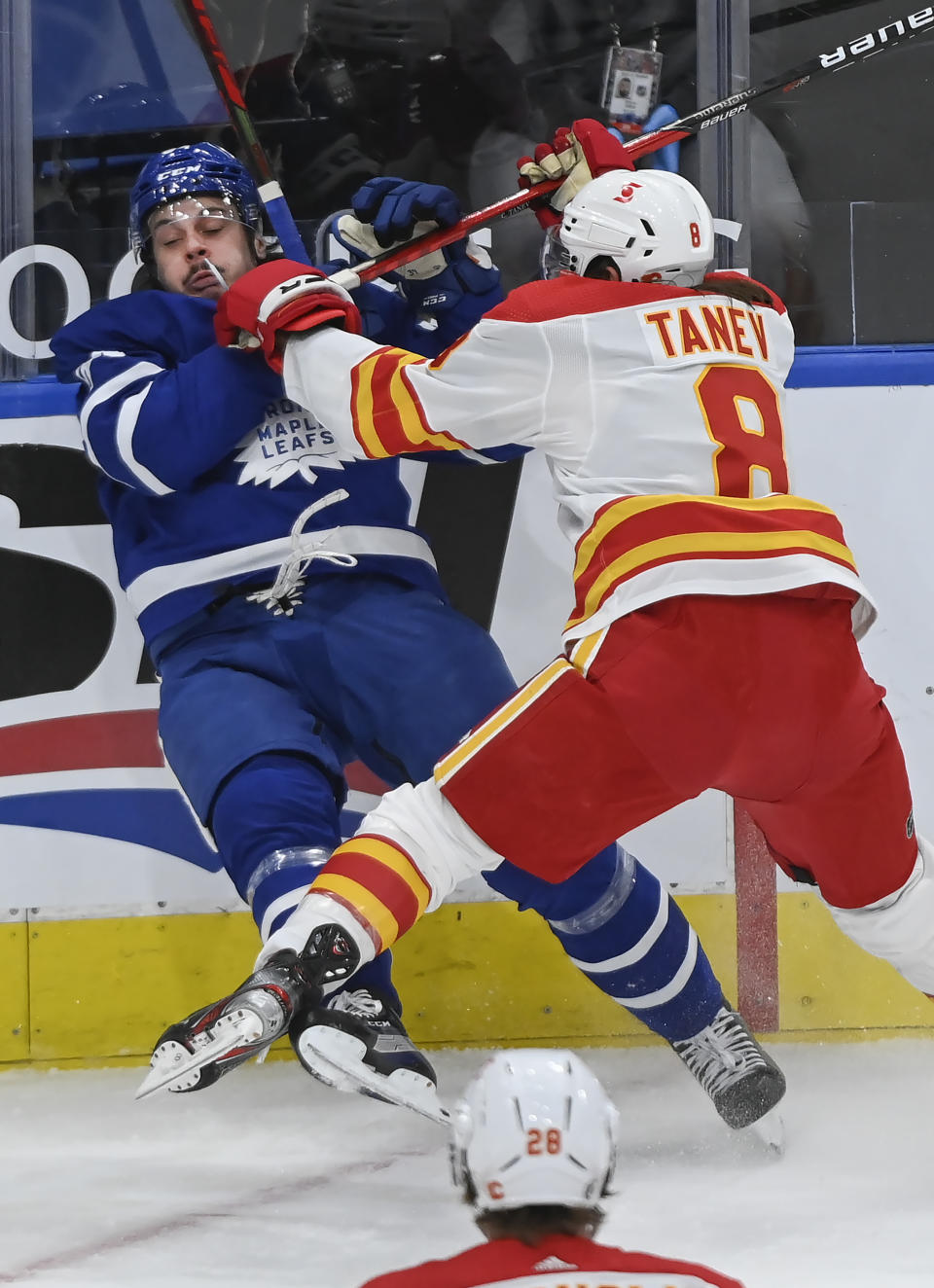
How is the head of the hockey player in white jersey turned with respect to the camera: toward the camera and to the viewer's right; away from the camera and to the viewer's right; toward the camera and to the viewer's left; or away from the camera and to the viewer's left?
away from the camera and to the viewer's left

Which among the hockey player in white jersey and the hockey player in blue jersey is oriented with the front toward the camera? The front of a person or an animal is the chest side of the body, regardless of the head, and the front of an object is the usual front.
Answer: the hockey player in blue jersey

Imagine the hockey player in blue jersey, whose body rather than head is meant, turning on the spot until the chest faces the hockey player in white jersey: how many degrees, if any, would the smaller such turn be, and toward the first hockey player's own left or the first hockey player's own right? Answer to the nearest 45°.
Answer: approximately 45° to the first hockey player's own left

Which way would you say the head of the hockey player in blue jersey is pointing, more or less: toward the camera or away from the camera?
toward the camera

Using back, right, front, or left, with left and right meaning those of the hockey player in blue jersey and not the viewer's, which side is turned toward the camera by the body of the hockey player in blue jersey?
front

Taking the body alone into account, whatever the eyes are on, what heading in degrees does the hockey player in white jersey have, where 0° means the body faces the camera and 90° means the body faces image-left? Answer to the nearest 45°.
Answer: approximately 135°

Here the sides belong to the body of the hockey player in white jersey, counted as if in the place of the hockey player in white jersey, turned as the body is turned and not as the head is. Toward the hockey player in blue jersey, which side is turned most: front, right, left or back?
front

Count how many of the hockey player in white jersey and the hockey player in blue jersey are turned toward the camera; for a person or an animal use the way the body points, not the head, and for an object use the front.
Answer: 1
